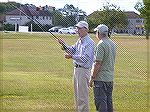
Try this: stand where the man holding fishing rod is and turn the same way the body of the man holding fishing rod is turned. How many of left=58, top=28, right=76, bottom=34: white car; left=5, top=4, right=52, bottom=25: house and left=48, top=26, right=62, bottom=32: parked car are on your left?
0

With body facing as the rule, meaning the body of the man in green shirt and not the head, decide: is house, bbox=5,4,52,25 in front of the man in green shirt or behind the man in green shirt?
in front

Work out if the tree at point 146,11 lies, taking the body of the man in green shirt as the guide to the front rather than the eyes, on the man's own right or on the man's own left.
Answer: on the man's own right

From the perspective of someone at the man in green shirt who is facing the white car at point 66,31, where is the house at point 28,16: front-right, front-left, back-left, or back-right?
front-left

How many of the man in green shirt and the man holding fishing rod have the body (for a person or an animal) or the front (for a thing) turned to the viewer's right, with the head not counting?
0

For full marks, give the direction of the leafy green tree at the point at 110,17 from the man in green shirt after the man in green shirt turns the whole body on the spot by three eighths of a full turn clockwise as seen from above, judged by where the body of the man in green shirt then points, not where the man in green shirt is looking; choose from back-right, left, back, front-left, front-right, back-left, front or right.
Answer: left

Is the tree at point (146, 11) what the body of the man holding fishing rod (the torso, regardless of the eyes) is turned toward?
no

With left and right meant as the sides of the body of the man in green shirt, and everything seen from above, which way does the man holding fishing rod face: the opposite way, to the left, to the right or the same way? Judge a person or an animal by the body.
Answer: to the left

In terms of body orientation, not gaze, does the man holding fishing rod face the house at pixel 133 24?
no

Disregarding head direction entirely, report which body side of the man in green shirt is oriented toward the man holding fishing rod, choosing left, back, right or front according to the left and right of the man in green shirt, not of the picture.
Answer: front

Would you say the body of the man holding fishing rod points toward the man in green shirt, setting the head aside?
no

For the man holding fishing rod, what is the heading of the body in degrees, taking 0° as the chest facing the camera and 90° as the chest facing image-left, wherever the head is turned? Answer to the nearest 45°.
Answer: approximately 45°
